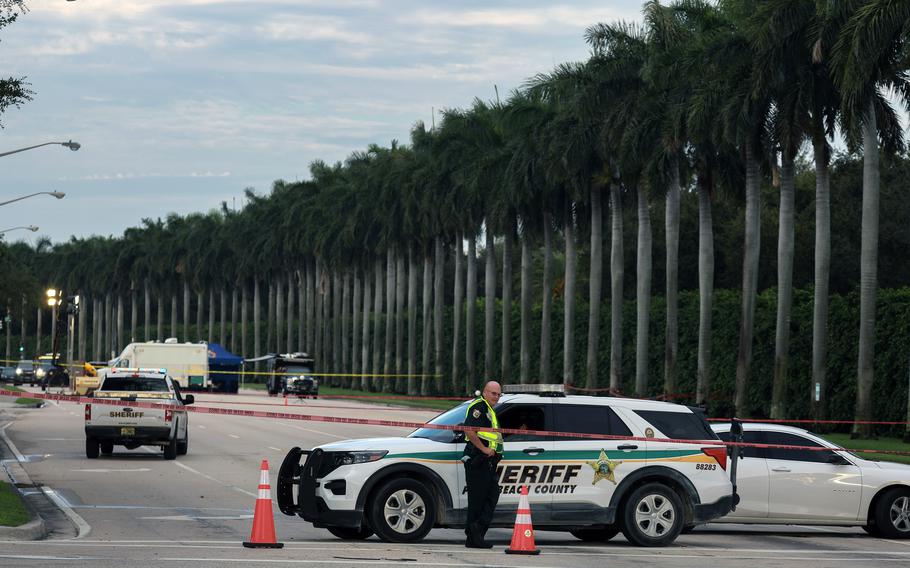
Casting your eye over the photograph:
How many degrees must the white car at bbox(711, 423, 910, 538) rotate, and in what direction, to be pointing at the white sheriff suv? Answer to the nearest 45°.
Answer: approximately 135° to its right

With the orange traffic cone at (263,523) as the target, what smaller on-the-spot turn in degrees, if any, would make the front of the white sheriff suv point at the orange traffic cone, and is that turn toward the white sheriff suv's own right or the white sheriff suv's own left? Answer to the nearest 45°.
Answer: approximately 45° to the white sheriff suv's own left

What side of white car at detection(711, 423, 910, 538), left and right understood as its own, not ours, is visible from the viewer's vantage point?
right

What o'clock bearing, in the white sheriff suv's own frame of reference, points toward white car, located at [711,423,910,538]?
The white car is roughly at 5 o'clock from the white sheriff suv.

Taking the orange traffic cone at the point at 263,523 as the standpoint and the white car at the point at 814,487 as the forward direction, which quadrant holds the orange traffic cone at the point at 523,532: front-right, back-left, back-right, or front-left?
front-right

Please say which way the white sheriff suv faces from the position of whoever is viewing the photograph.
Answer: facing to the left of the viewer

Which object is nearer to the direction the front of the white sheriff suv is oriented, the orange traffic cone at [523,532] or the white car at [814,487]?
the orange traffic cone

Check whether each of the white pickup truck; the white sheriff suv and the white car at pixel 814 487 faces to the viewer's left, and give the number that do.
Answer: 1

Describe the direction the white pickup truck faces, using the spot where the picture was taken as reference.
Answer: facing away from the viewer

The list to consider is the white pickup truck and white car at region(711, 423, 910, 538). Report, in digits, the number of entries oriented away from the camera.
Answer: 1

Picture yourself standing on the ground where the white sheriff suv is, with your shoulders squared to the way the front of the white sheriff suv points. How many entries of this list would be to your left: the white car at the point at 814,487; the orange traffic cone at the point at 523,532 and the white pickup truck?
1

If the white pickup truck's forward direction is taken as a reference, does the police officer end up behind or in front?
behind

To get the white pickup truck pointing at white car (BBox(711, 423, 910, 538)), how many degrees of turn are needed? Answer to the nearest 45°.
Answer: approximately 135° to its right

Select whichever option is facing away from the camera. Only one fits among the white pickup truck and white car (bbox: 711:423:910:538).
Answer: the white pickup truck

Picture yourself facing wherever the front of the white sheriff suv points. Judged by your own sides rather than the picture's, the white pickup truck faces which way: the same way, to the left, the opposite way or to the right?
to the right
